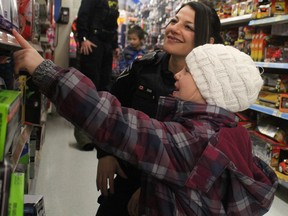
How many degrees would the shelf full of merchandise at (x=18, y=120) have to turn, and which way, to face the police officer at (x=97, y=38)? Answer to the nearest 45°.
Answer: approximately 90° to its left

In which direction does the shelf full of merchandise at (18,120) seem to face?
to the viewer's right

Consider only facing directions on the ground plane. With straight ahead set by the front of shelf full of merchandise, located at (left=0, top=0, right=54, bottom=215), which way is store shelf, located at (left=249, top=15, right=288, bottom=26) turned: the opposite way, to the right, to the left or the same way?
the opposite way

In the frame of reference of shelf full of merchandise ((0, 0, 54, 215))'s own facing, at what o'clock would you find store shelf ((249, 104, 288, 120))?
The store shelf is roughly at 11 o'clock from the shelf full of merchandise.

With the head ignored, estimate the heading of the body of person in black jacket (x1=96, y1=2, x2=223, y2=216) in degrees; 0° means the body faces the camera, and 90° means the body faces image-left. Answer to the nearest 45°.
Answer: approximately 45°

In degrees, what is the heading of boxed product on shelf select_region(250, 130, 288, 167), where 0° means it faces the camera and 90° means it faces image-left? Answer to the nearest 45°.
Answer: approximately 45°
